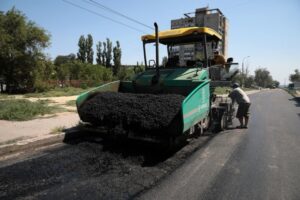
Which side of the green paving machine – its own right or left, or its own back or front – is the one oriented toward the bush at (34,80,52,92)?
right

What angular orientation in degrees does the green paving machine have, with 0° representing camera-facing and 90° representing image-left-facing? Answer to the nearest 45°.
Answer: approximately 45°

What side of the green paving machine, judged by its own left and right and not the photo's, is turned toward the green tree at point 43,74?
right

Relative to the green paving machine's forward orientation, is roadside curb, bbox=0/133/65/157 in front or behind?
in front

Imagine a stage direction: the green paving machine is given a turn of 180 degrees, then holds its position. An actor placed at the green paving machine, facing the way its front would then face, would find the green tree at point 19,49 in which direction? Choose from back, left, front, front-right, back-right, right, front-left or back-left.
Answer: left

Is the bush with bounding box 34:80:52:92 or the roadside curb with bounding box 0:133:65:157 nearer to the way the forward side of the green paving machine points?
the roadside curb
